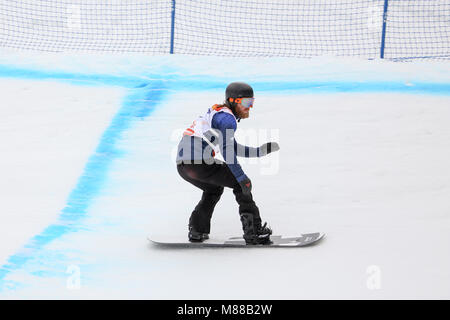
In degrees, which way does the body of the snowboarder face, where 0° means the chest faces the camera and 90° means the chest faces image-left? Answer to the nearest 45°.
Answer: approximately 270°

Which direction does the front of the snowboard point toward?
to the viewer's right

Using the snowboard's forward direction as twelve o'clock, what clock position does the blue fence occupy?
The blue fence is roughly at 9 o'clock from the snowboard.

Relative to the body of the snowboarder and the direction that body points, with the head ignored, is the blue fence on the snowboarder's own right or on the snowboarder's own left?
on the snowboarder's own left
